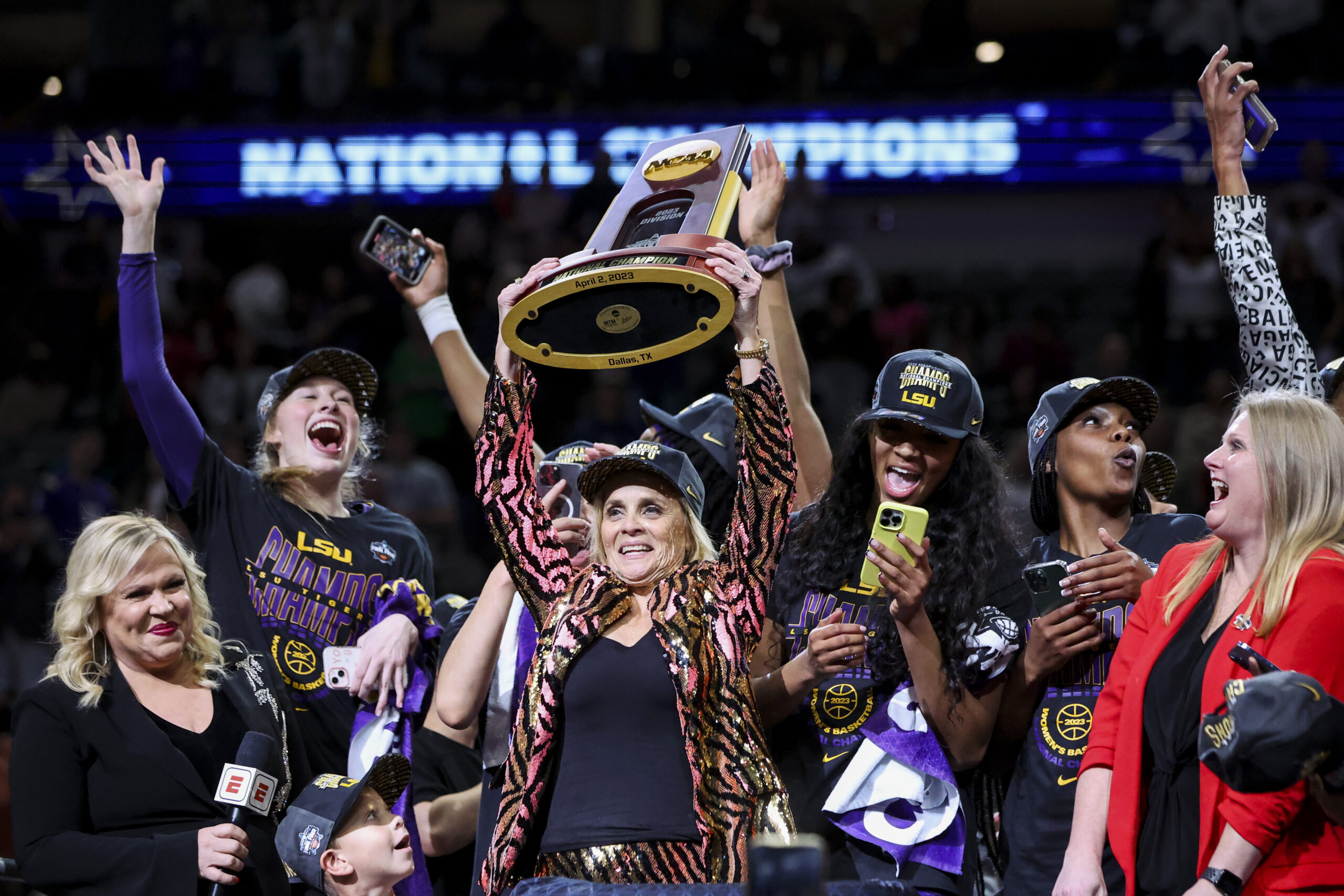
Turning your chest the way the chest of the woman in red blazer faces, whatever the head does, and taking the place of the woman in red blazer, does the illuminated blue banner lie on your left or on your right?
on your right

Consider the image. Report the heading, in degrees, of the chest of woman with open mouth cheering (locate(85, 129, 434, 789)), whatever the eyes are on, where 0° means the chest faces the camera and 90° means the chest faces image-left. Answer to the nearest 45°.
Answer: approximately 0°

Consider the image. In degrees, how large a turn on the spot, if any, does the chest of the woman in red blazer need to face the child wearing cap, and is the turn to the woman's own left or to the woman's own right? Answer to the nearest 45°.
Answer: approximately 45° to the woman's own right

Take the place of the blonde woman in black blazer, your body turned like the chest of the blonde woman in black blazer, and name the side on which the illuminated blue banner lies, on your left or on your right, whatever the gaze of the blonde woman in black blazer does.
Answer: on your left

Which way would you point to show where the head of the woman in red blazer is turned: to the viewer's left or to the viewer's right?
to the viewer's left

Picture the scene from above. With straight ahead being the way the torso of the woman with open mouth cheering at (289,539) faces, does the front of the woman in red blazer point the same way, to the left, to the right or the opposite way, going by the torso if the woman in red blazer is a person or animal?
to the right
